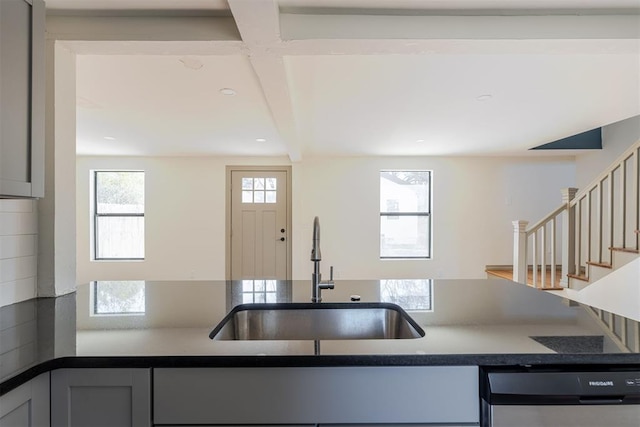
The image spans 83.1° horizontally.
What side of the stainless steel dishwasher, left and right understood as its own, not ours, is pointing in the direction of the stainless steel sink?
right

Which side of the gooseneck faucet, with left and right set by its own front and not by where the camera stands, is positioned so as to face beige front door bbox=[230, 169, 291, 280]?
back

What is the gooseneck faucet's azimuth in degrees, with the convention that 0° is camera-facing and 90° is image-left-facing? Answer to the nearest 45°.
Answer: approximately 0°

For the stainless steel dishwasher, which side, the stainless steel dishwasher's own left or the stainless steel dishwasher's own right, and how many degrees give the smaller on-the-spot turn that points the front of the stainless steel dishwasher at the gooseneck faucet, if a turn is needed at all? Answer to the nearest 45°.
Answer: approximately 90° to the stainless steel dishwasher's own right

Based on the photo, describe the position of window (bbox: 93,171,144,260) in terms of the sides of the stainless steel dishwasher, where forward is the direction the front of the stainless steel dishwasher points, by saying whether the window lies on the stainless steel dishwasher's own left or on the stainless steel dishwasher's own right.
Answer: on the stainless steel dishwasher's own right

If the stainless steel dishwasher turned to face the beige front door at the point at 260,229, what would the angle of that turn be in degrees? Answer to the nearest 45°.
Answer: approximately 135° to its right

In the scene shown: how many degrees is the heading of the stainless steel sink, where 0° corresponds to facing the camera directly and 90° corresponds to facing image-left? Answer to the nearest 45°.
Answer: approximately 0°

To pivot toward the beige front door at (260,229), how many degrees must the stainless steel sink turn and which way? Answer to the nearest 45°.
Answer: approximately 180°
